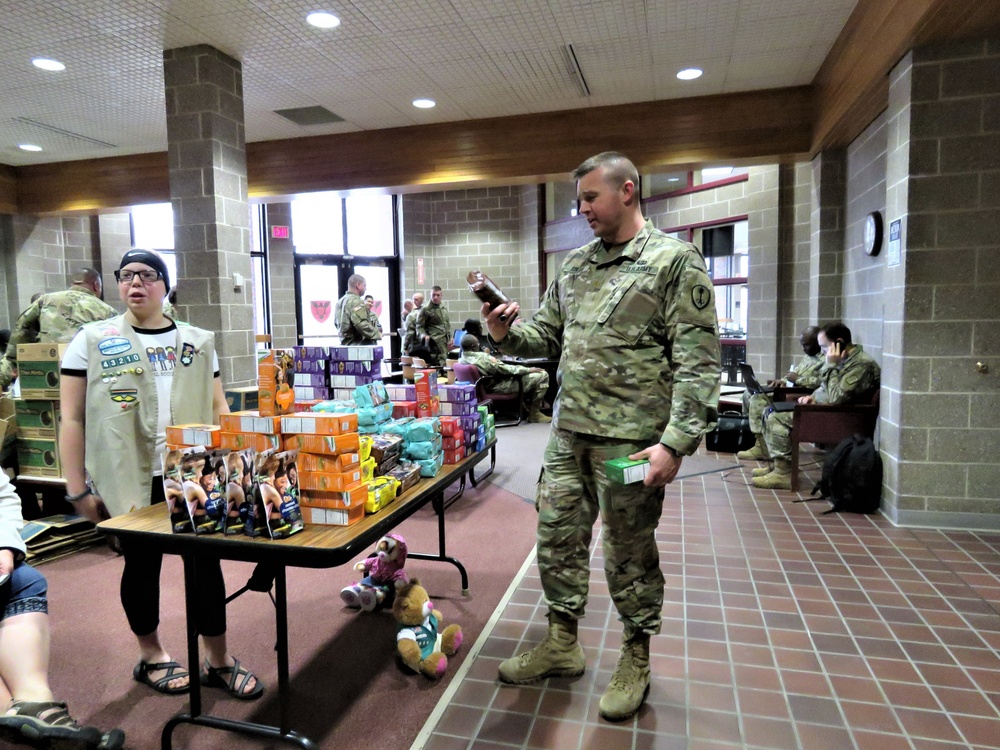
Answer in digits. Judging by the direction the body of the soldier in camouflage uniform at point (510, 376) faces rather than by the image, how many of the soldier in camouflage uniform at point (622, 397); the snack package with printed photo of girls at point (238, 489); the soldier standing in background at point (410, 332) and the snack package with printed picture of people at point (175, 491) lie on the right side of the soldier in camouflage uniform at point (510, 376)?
3

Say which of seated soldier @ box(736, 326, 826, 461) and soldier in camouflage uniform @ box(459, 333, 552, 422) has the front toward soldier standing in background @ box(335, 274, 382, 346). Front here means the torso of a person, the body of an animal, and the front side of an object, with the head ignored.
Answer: the seated soldier

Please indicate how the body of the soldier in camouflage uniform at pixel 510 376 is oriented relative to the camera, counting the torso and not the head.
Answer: to the viewer's right

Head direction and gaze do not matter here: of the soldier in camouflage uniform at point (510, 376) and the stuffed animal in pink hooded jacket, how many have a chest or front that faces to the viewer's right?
1

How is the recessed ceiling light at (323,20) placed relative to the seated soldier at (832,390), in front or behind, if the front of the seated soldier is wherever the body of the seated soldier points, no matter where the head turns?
in front

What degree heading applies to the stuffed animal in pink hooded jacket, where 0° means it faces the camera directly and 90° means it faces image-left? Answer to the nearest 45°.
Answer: approximately 45°

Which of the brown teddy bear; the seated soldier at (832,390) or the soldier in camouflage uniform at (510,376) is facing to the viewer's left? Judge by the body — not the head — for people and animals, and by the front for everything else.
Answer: the seated soldier

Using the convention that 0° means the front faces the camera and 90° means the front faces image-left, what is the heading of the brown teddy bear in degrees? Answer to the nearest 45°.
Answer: approximately 315°

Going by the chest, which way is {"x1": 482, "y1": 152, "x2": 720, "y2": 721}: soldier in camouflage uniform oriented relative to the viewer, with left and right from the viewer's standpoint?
facing the viewer and to the left of the viewer

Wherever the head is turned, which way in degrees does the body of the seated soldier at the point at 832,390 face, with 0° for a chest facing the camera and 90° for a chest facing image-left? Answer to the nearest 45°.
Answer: approximately 90°

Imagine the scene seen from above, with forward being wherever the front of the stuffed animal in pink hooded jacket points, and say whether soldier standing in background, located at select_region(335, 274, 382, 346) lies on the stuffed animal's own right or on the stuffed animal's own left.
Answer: on the stuffed animal's own right

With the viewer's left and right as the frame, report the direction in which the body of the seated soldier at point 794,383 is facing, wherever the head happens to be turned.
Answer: facing to the left of the viewer

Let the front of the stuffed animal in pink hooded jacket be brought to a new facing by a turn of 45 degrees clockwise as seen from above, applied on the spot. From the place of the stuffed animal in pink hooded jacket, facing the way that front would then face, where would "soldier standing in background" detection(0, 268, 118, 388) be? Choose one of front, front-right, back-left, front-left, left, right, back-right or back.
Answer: front-right
